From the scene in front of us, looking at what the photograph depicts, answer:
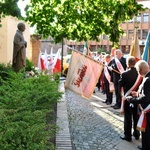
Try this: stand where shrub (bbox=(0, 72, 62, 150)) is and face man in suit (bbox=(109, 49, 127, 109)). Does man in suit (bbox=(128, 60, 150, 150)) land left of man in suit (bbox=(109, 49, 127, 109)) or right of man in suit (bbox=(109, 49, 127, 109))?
right

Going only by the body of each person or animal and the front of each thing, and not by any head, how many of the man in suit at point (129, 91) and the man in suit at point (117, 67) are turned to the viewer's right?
0

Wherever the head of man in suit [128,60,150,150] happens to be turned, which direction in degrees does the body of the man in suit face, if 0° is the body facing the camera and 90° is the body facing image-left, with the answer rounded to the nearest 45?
approximately 90°

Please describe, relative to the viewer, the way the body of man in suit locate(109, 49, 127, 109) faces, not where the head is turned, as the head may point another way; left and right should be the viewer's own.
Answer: facing the viewer and to the left of the viewer

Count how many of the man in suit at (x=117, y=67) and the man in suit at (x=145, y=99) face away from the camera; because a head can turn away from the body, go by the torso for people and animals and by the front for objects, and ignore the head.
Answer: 0

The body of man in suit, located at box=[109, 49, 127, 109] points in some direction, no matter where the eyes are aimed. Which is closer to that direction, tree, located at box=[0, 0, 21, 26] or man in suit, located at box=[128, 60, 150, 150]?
the tree

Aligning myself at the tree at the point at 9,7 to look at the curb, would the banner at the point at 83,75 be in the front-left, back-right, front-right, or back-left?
front-left

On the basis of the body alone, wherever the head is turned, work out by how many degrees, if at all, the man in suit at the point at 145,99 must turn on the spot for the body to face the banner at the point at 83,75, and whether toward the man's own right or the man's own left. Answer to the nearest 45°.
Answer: approximately 45° to the man's own right

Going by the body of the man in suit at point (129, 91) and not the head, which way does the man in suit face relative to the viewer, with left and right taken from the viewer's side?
facing away from the viewer and to the left of the viewer

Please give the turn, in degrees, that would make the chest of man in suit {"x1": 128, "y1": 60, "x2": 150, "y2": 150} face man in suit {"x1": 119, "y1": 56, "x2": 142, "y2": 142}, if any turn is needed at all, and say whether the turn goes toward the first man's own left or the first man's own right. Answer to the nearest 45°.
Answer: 0° — they already face them

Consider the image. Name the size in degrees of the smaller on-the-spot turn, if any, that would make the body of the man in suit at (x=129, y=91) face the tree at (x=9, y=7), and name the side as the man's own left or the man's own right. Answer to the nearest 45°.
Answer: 0° — they already face it

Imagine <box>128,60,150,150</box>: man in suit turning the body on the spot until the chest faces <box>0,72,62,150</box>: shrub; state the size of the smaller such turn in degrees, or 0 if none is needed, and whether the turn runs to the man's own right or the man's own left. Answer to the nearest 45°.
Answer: approximately 45° to the man's own left

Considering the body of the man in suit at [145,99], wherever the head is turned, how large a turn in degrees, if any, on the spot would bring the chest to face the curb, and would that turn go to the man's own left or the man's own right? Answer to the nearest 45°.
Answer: approximately 45° to the man's own left

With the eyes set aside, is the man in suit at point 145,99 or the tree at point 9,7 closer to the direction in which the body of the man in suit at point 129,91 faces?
the tree
